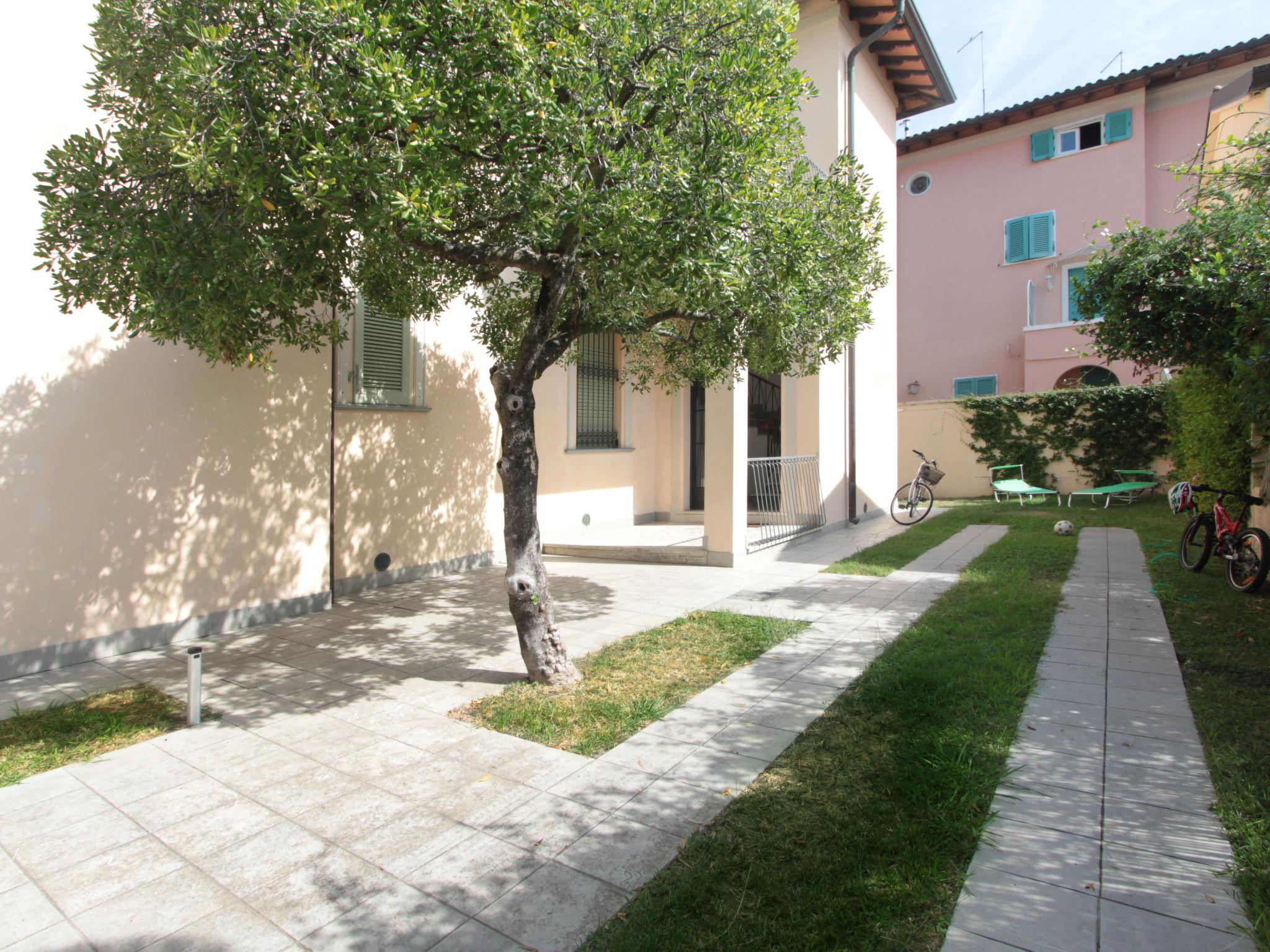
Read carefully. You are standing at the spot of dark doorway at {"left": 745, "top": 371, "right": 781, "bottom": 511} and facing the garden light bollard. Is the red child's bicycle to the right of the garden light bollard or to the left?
left

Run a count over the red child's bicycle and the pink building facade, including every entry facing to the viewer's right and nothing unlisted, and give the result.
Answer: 0

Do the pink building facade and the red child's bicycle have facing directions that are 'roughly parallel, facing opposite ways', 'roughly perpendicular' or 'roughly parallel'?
roughly perpendicular

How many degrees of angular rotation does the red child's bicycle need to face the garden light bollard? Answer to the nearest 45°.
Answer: approximately 90° to its left

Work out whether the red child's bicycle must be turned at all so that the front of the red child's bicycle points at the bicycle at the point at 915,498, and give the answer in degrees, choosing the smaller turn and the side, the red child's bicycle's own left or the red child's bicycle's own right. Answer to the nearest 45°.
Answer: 0° — it already faces it

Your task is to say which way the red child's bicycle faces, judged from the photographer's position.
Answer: facing away from the viewer and to the left of the viewer

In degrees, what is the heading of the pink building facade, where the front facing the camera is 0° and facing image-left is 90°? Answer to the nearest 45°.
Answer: approximately 45°

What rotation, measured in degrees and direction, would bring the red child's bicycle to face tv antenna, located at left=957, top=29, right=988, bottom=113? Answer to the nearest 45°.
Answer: approximately 45° to its right
